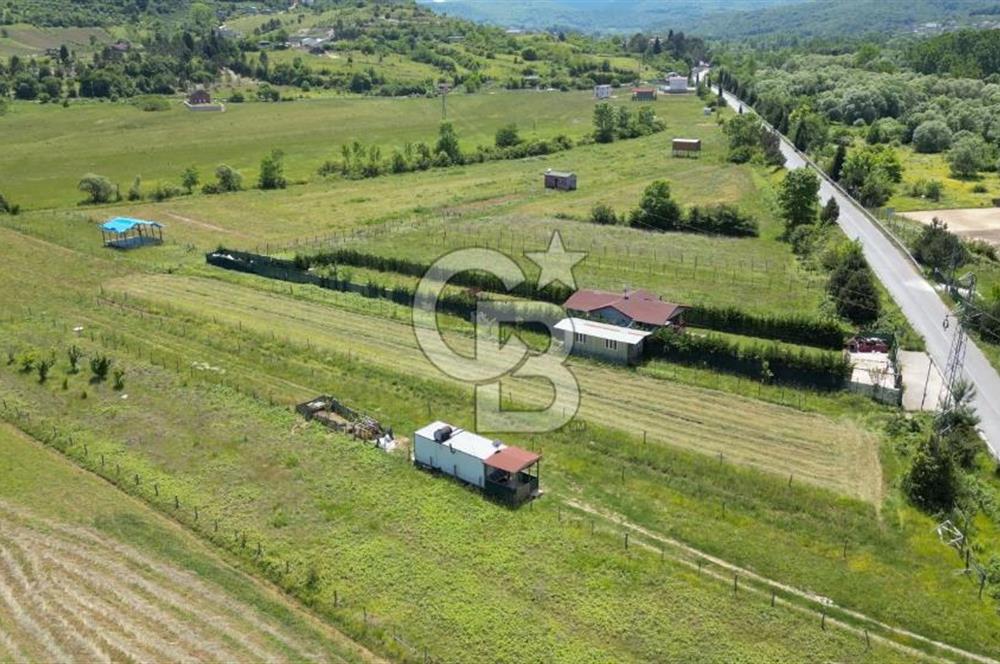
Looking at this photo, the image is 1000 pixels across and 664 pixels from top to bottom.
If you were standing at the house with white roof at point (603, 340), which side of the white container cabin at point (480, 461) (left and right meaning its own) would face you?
left

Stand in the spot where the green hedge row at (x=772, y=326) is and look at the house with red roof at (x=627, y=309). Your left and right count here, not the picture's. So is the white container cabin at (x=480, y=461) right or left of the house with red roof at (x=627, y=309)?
left

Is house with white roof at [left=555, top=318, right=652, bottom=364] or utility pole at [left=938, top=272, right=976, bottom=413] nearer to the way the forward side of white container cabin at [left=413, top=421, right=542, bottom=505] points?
the utility pole

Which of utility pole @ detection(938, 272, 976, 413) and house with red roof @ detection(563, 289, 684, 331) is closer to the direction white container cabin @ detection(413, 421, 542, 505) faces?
the utility pole

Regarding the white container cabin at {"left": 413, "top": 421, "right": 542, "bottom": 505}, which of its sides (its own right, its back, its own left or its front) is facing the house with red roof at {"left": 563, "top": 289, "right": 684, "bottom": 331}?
left

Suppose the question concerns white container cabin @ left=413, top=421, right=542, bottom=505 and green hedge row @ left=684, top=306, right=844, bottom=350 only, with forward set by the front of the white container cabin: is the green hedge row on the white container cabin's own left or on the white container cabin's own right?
on the white container cabin's own left

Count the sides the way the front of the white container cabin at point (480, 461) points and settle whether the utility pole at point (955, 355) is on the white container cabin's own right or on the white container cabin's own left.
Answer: on the white container cabin's own left

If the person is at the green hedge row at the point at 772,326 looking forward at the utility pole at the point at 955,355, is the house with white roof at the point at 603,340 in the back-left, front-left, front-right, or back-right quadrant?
back-right

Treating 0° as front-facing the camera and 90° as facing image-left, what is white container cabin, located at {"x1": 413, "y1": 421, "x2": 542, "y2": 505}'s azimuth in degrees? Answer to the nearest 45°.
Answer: approximately 315°
